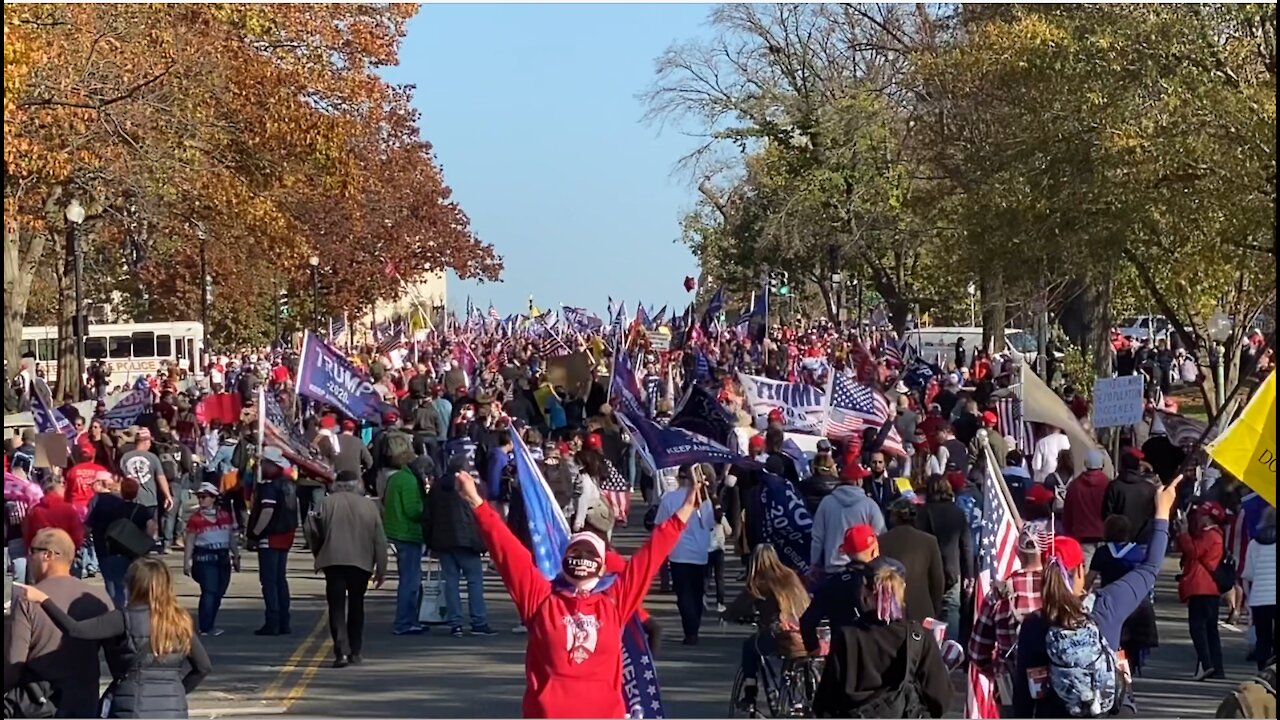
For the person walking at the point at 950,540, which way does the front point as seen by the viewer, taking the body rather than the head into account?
away from the camera

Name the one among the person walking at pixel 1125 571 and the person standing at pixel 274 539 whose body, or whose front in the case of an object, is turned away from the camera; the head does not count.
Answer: the person walking at pixel 1125 571

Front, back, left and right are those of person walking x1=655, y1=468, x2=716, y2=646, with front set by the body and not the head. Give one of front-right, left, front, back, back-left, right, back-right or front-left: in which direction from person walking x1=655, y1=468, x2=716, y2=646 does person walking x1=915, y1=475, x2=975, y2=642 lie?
back-right

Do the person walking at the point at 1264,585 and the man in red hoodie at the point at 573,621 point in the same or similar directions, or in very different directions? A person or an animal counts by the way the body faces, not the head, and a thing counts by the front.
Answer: very different directions

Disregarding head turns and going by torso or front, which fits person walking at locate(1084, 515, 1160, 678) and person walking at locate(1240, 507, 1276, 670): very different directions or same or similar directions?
same or similar directions

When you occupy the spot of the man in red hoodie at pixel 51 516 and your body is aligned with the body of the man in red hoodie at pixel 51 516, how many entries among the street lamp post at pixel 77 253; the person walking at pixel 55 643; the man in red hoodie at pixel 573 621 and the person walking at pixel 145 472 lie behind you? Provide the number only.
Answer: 2

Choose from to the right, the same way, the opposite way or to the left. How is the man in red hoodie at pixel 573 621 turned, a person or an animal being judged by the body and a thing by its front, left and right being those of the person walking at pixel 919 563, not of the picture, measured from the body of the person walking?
the opposite way

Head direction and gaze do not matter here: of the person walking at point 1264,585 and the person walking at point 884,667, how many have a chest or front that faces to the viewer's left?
0

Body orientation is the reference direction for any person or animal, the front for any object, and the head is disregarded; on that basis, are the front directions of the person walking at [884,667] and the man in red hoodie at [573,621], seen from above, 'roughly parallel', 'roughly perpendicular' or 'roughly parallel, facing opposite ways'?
roughly parallel, facing opposite ways

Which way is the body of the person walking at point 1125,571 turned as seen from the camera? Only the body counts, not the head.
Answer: away from the camera

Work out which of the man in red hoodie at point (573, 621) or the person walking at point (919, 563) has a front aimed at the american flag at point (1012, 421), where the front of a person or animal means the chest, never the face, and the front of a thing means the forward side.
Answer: the person walking

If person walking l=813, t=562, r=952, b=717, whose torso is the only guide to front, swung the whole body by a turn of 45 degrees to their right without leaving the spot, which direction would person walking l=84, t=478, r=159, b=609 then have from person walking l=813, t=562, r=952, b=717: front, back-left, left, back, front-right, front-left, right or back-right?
left

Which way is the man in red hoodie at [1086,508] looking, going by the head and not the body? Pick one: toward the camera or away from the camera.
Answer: away from the camera

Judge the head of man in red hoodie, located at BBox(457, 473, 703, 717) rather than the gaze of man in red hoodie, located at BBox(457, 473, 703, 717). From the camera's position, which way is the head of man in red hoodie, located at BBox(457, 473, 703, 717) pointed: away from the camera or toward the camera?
toward the camera

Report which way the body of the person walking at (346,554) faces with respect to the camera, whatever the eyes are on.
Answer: away from the camera

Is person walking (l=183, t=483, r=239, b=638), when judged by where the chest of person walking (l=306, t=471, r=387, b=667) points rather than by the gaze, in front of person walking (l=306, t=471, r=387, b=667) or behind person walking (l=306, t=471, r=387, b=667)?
in front
